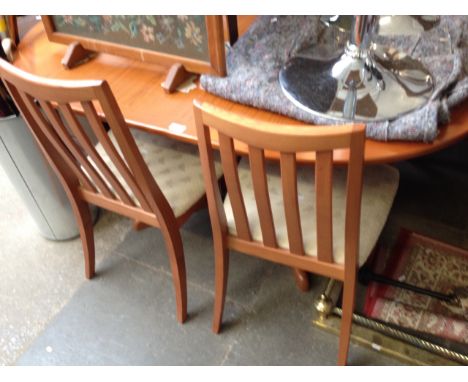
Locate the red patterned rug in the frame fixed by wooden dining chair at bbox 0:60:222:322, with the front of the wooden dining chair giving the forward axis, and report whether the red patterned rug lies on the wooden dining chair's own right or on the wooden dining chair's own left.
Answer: on the wooden dining chair's own right

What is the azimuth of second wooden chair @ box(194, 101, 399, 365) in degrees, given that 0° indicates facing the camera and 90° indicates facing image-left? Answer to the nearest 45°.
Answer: approximately 225°

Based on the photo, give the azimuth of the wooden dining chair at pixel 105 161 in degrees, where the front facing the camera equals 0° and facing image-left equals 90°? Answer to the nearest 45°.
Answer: approximately 225°

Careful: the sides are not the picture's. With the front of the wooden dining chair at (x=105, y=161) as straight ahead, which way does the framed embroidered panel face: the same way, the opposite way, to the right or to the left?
the opposite way

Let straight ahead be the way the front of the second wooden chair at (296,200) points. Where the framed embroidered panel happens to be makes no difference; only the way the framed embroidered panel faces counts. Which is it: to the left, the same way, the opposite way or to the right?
the opposite way
